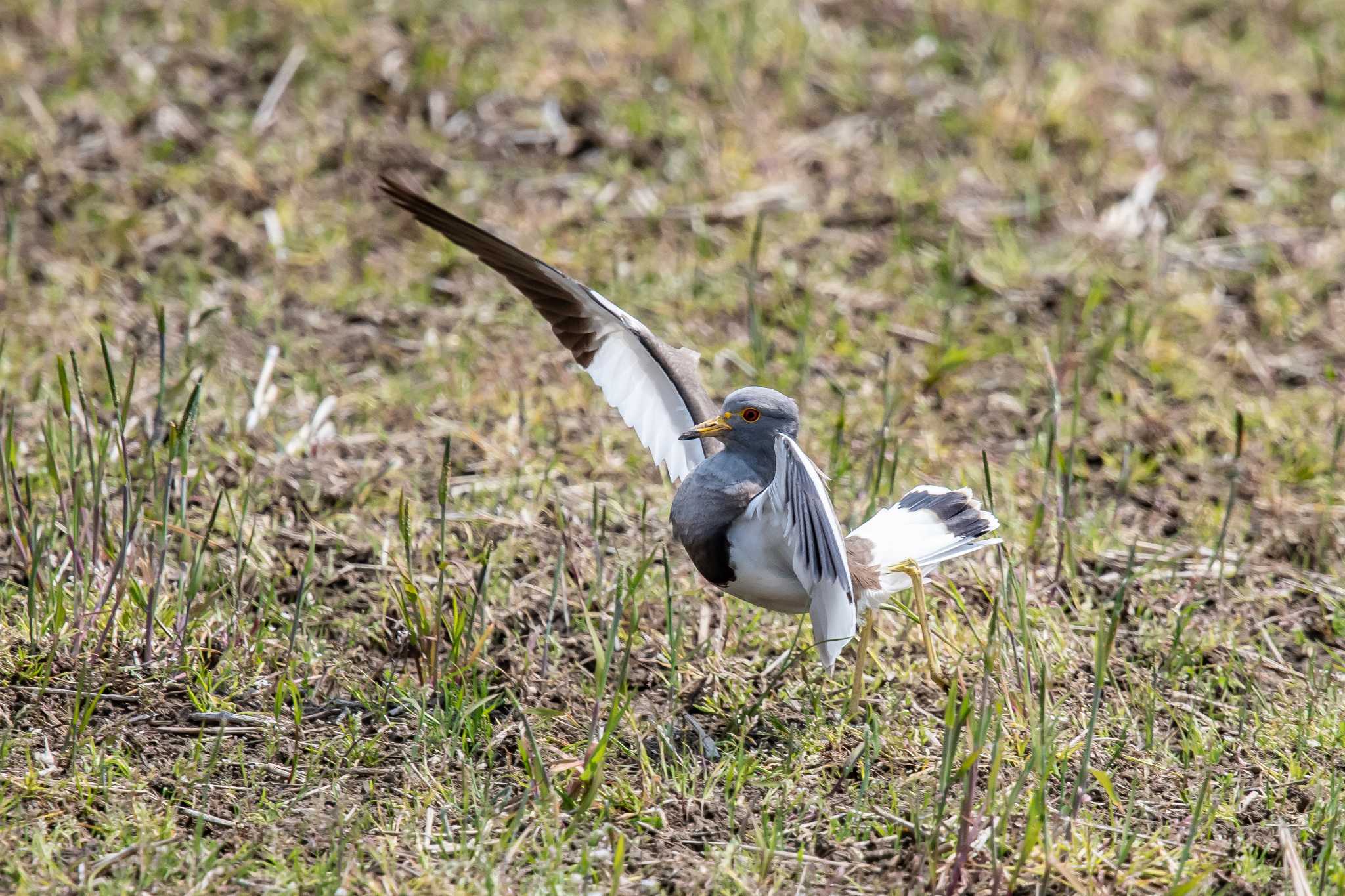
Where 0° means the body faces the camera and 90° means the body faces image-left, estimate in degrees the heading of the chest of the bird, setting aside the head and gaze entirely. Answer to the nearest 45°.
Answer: approximately 45°
